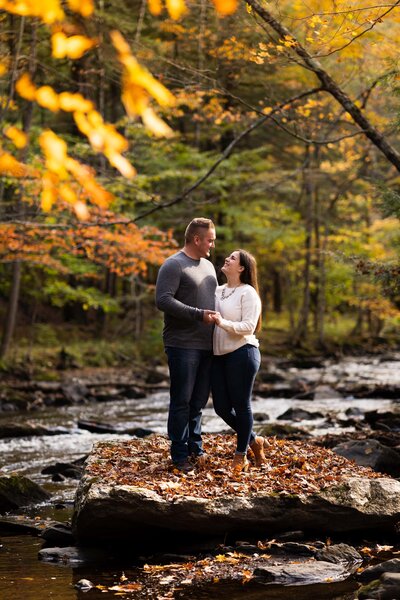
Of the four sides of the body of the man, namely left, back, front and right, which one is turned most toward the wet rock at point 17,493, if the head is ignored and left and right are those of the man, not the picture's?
back

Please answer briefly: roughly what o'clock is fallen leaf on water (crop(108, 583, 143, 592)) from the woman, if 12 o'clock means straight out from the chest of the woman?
The fallen leaf on water is roughly at 11 o'clock from the woman.

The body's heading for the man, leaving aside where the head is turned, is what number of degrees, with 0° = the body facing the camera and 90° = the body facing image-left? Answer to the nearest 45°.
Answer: approximately 315°

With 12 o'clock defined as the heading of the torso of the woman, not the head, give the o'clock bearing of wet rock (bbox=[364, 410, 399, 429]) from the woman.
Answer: The wet rock is roughly at 5 o'clock from the woman.
